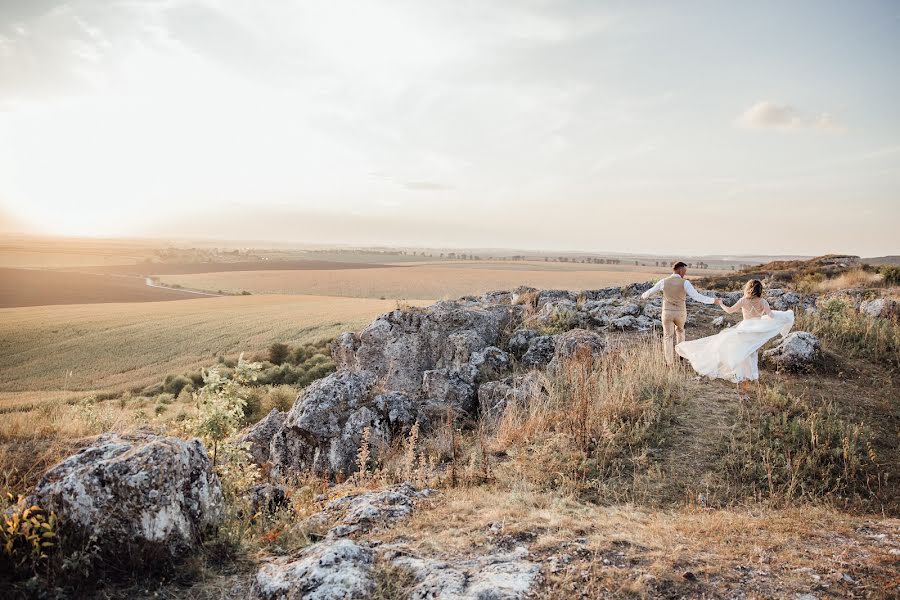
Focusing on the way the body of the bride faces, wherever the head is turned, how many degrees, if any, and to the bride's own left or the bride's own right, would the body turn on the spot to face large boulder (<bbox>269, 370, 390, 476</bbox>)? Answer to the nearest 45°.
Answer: approximately 135° to the bride's own left

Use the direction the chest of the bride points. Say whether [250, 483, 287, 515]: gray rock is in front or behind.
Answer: behind

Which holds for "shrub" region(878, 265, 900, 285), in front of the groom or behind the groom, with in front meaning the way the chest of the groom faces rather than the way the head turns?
in front

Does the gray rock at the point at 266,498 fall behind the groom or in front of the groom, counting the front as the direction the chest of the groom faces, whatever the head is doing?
behind

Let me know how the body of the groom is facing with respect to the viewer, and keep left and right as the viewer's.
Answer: facing away from the viewer

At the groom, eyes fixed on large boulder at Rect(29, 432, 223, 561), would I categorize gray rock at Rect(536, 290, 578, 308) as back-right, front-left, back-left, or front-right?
back-right

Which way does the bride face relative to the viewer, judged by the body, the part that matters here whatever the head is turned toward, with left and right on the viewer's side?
facing away from the viewer

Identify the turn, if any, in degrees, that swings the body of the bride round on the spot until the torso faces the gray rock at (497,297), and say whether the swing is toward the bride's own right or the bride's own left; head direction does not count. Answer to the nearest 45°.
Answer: approximately 45° to the bride's own left

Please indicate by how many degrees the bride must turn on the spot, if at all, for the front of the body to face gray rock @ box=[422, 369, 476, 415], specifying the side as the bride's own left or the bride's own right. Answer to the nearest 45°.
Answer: approximately 90° to the bride's own left
